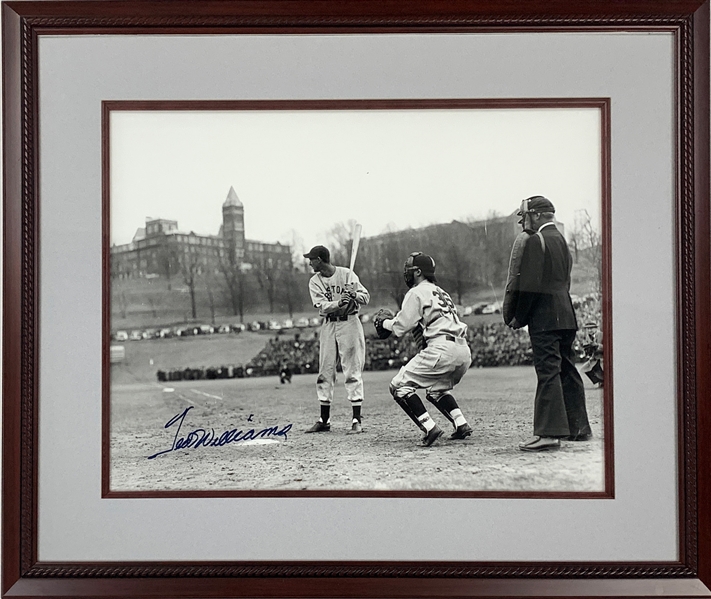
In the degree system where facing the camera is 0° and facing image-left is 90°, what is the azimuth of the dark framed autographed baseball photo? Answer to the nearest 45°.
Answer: approximately 0°
